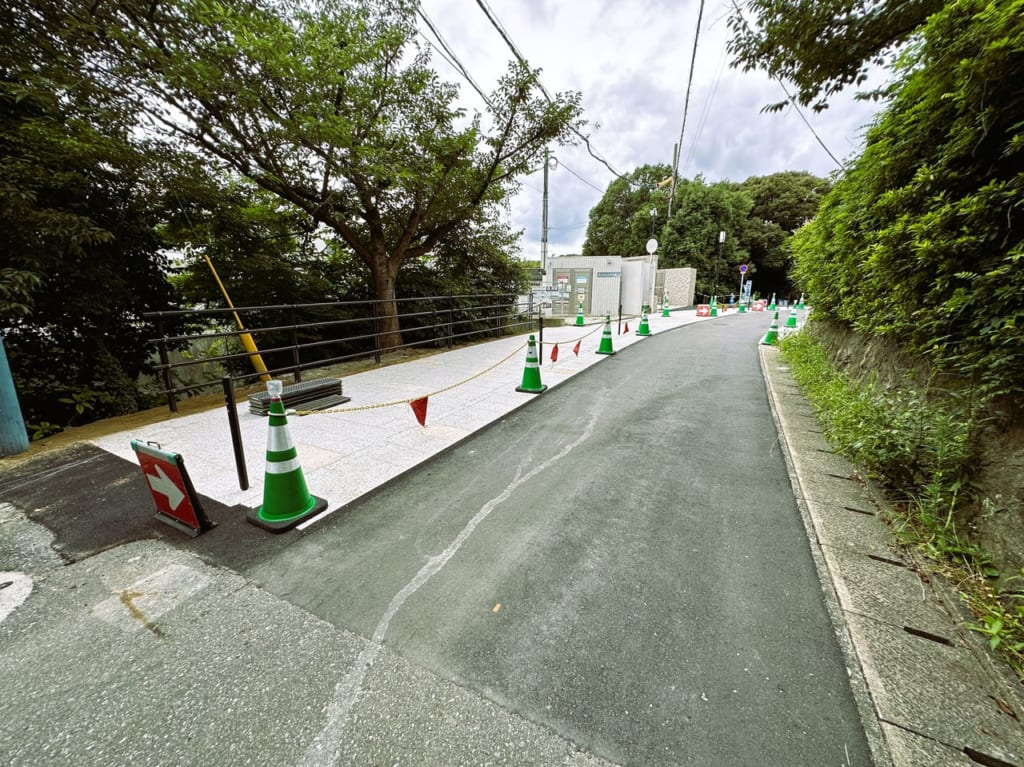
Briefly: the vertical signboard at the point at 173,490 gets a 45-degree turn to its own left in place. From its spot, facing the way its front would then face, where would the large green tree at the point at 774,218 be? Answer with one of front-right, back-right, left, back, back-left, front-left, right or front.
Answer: left

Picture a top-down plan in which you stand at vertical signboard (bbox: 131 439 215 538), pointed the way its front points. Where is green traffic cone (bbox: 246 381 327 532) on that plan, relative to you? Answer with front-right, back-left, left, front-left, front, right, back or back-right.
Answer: left

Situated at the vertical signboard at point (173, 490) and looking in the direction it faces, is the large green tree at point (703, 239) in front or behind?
behind

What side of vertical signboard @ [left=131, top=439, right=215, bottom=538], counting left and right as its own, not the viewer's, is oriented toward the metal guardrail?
back

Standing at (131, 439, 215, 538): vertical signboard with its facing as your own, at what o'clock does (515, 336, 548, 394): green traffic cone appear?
The green traffic cone is roughly at 7 o'clock from the vertical signboard.

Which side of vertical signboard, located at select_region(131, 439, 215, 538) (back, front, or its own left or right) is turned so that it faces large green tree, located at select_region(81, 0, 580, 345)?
back
